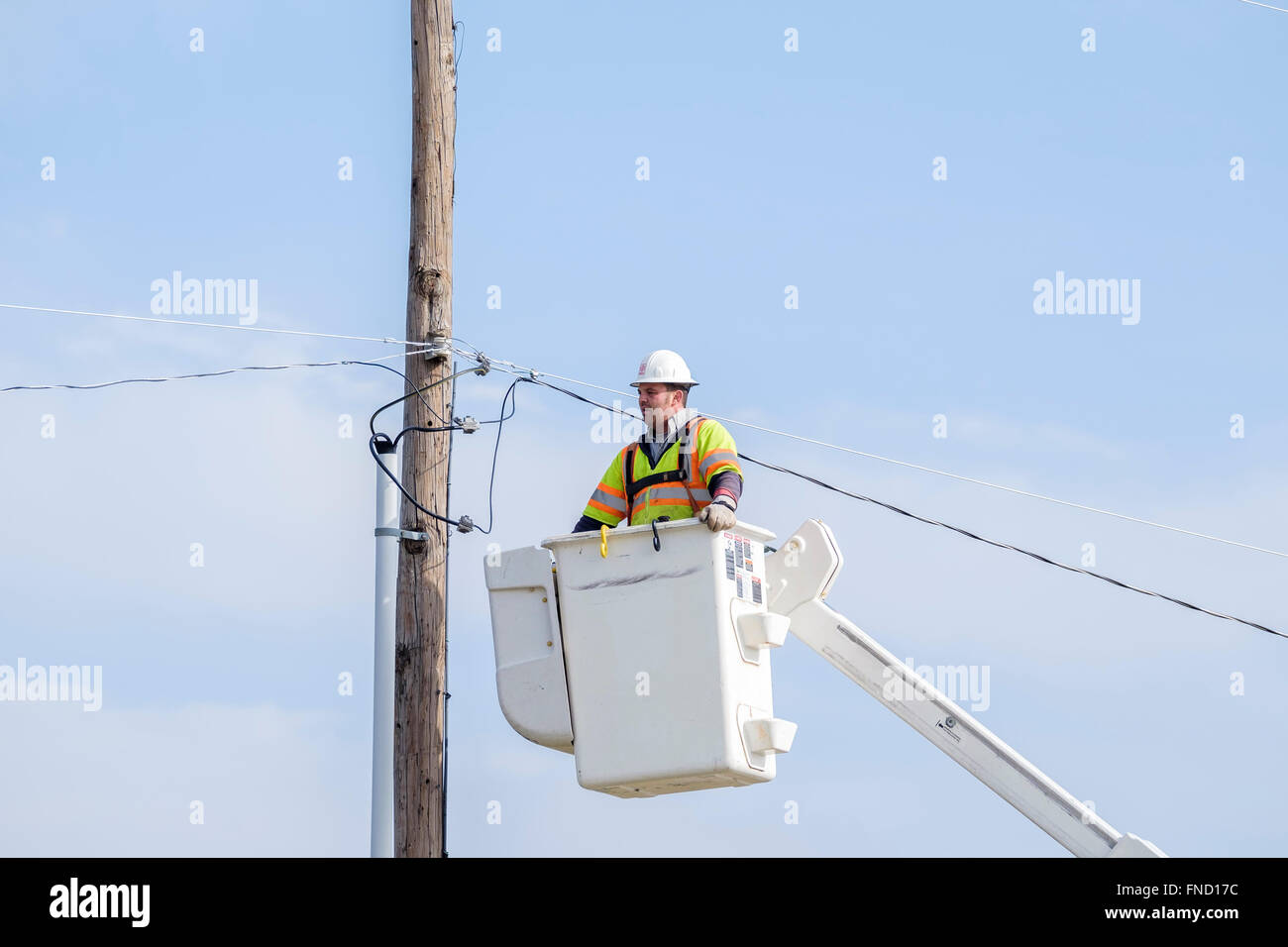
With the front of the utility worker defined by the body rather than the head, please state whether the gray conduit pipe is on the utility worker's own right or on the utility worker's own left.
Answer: on the utility worker's own right

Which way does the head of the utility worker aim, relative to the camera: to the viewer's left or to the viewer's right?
to the viewer's left

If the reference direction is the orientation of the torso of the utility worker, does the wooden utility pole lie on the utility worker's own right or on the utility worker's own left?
on the utility worker's own right

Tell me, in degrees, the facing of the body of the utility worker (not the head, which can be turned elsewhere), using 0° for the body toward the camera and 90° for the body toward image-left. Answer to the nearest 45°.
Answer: approximately 45°
